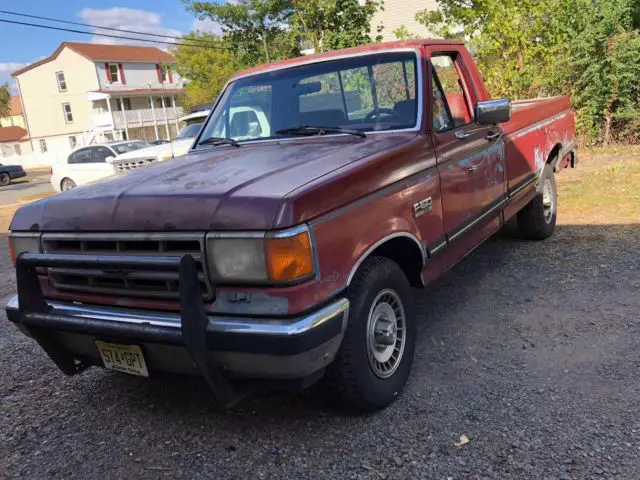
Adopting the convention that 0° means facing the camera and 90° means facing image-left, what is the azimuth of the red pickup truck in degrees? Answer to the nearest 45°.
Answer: approximately 45°

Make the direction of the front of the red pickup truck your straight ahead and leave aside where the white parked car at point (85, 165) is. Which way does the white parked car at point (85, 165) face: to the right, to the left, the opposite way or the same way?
to the left

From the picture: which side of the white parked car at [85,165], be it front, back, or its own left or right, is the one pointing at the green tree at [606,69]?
front

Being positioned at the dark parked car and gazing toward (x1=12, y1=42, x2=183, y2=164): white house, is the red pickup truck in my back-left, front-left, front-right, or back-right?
back-right

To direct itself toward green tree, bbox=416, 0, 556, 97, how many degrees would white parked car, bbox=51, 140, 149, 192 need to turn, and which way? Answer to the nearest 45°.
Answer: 0° — it already faces it

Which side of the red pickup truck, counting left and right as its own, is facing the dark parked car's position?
right

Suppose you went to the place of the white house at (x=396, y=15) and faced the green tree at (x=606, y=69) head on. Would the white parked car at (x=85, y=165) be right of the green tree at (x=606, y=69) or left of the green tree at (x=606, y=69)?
right

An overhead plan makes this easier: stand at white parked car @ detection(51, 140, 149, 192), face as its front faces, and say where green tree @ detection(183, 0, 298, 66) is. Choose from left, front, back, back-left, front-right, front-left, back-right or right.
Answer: left

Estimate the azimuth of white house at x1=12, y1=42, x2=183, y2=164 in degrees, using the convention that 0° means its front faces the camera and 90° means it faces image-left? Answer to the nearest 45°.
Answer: approximately 315°

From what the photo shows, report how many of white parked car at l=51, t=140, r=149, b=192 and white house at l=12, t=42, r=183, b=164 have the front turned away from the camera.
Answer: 0

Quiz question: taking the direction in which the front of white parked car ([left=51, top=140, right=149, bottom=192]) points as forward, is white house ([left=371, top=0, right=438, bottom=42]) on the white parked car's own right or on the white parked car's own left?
on the white parked car's own left
